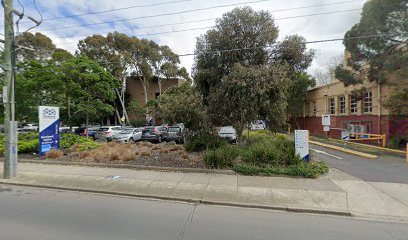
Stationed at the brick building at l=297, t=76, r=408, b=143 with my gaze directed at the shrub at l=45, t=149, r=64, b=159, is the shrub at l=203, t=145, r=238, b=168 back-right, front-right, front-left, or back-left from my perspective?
front-left

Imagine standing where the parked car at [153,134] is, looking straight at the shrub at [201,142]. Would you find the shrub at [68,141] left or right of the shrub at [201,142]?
right

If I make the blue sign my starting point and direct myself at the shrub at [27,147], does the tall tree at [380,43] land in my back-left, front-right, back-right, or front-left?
back-right

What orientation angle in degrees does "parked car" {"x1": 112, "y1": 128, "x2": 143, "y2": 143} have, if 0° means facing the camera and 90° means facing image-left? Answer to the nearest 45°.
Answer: approximately 45°

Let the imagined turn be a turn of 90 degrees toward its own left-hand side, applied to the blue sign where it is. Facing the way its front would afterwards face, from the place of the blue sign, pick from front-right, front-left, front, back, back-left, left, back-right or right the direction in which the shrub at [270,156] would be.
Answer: front-right

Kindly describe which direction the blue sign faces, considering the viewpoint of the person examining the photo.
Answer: facing the viewer

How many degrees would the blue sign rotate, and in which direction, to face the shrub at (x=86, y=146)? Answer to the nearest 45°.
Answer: approximately 90° to its left

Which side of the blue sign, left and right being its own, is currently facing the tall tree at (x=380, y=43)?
left

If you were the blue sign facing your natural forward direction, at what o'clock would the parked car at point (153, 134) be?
The parked car is roughly at 8 o'clock from the blue sign.

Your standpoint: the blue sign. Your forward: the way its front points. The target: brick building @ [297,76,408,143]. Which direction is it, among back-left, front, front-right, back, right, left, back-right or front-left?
left

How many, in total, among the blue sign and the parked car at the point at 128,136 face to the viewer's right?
0

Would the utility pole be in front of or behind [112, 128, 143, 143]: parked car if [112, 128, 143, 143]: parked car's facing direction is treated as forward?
in front

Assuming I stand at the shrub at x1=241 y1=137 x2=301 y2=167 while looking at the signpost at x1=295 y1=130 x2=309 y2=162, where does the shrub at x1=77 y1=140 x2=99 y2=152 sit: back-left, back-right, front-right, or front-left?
back-left

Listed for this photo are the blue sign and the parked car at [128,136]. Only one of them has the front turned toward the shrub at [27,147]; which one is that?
the parked car

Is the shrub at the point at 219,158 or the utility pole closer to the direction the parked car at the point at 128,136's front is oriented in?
the utility pole

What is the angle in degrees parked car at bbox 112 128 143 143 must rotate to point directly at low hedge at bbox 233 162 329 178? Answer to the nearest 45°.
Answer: approximately 45° to its left

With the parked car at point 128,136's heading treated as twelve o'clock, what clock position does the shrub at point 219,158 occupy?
The shrub is roughly at 10 o'clock from the parked car.
